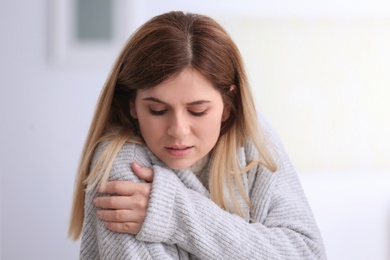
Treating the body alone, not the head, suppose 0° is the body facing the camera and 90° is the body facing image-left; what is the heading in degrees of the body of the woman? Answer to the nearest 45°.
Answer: approximately 0°
